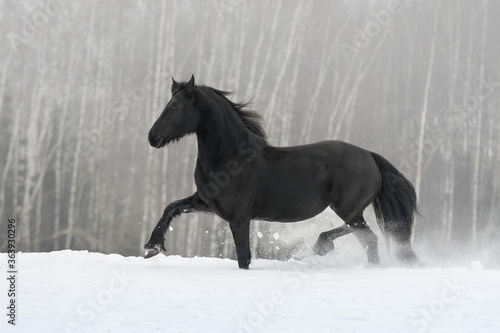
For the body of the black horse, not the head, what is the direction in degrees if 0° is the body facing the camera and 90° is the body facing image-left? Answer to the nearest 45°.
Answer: approximately 90°
